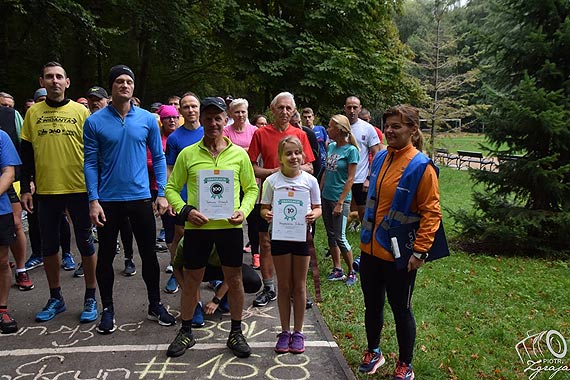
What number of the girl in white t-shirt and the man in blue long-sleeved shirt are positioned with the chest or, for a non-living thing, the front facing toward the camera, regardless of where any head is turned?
2

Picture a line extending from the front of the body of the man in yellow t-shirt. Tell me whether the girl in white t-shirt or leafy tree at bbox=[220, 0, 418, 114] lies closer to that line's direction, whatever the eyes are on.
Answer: the girl in white t-shirt

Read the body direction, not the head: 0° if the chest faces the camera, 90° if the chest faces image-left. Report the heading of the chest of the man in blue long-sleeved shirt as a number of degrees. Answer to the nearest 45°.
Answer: approximately 0°

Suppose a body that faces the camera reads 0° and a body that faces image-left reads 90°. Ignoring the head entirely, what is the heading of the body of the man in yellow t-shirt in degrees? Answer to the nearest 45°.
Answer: approximately 0°

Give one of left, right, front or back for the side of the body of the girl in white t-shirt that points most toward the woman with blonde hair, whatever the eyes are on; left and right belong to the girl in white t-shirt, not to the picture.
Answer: back

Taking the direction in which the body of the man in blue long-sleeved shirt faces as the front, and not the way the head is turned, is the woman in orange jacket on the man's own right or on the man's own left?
on the man's own left

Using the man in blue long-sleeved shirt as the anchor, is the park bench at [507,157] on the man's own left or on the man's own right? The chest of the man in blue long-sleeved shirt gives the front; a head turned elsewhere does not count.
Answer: on the man's own left
